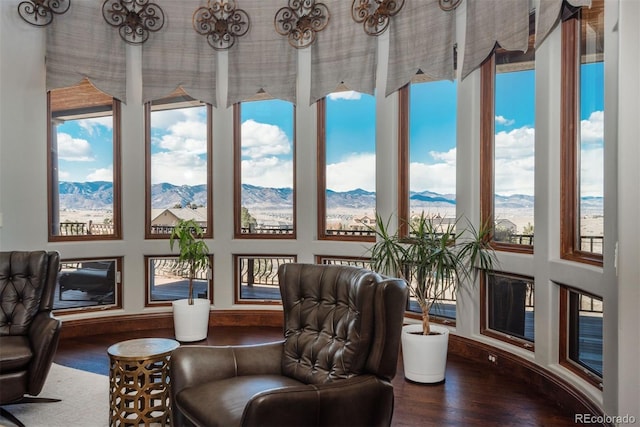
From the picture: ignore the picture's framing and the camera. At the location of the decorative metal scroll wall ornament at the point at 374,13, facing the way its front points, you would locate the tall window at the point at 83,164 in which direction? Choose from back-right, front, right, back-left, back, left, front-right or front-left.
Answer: right

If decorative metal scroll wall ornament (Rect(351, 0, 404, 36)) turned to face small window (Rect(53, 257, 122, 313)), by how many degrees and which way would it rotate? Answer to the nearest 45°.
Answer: approximately 90° to its right

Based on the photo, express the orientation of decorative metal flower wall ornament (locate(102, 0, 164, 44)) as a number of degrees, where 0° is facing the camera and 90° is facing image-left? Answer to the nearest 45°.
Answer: approximately 0°

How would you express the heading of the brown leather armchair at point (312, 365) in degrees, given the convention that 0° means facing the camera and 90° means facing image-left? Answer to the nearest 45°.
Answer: approximately 45°

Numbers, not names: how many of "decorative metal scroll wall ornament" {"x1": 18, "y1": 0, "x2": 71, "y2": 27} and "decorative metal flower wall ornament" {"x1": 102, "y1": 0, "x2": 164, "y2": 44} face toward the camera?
2

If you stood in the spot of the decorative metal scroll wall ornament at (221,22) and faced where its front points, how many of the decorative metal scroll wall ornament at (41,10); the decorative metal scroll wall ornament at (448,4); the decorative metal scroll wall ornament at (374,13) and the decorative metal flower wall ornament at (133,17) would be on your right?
2

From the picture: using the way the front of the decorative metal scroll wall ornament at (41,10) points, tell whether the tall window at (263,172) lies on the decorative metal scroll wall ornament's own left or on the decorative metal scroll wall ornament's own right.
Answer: on the decorative metal scroll wall ornament's own left

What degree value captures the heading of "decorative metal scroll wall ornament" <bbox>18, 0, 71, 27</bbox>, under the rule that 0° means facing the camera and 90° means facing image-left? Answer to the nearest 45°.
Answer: approximately 0°
